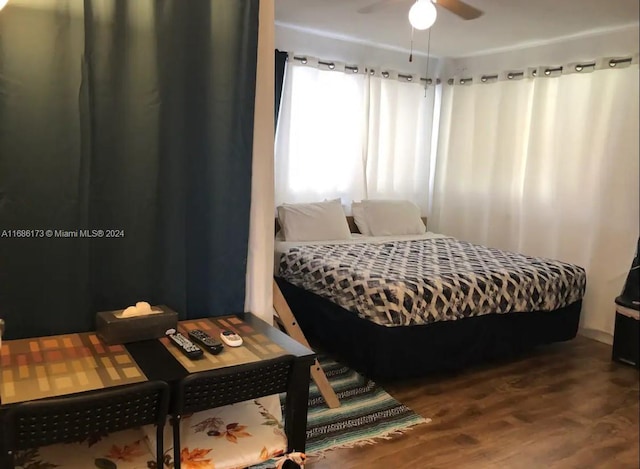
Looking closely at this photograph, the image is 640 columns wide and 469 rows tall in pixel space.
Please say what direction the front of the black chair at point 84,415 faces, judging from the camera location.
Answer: facing away from the viewer and to the left of the viewer

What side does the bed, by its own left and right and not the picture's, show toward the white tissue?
right

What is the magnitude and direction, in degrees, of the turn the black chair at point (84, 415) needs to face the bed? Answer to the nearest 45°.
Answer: approximately 90° to its right

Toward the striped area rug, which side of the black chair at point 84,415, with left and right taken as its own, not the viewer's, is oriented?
right

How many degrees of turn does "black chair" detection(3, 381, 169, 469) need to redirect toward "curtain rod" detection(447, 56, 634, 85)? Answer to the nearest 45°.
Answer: approximately 90° to its right

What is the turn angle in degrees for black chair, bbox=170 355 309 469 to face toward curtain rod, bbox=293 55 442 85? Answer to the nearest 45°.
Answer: approximately 45° to its right

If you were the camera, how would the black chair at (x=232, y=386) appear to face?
facing away from the viewer and to the left of the viewer
